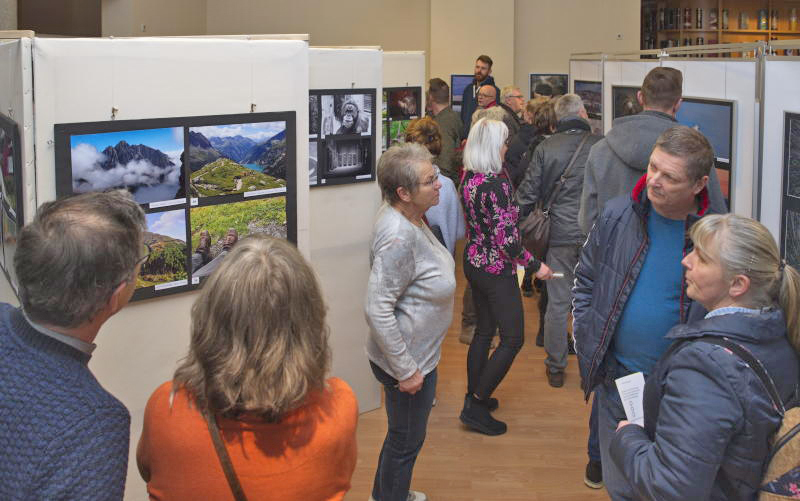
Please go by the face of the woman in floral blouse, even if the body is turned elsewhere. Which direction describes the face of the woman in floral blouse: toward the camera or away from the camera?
away from the camera

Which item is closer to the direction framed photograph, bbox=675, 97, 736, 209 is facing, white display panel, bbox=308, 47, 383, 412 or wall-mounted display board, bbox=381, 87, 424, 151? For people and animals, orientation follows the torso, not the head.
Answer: the white display panel

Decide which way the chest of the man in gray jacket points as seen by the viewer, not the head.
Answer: away from the camera

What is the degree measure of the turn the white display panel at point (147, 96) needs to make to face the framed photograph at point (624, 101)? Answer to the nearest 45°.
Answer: approximately 135° to its left

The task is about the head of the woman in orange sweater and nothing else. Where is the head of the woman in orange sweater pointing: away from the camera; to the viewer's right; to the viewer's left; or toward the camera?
away from the camera

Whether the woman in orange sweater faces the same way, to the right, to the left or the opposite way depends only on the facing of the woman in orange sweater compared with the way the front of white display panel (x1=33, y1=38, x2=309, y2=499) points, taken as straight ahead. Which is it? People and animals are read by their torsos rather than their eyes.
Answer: the opposite way

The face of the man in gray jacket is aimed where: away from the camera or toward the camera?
away from the camera

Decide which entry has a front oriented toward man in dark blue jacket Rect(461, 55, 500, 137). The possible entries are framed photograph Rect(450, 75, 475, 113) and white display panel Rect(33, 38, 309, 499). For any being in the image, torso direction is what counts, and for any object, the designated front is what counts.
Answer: the framed photograph

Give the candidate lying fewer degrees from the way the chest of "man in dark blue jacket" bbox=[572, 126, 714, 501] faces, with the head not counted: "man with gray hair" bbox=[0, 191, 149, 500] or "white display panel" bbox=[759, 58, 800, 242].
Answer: the man with gray hair

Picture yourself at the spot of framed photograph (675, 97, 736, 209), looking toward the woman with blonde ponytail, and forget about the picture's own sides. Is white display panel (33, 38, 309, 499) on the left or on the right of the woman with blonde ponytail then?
right

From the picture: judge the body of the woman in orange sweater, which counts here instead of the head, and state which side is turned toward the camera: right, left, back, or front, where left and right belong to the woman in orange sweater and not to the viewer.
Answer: back

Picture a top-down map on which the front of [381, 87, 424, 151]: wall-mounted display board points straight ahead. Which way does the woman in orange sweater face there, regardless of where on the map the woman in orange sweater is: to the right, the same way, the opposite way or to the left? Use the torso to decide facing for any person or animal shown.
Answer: the opposite way

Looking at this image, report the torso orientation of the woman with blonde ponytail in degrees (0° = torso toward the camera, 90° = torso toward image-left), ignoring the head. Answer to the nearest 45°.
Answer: approximately 90°

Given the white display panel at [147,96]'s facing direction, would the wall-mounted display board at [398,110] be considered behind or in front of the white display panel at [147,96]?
behind
